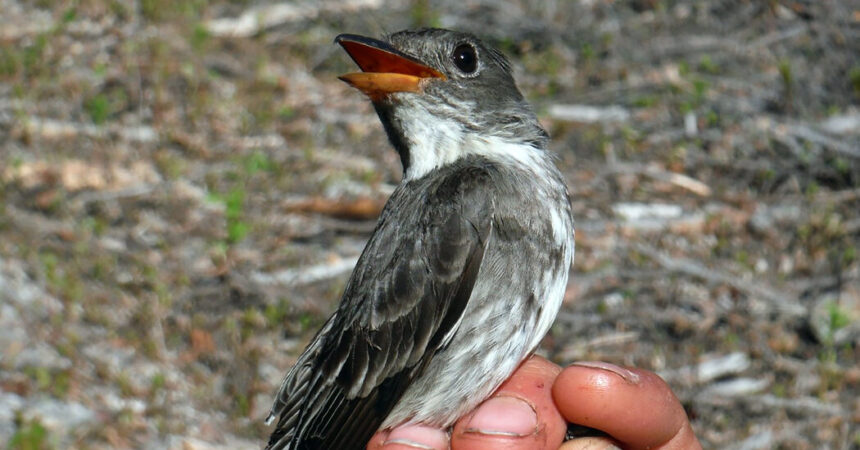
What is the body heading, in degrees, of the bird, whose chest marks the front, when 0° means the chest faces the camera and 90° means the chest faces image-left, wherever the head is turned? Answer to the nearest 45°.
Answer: approximately 270°
